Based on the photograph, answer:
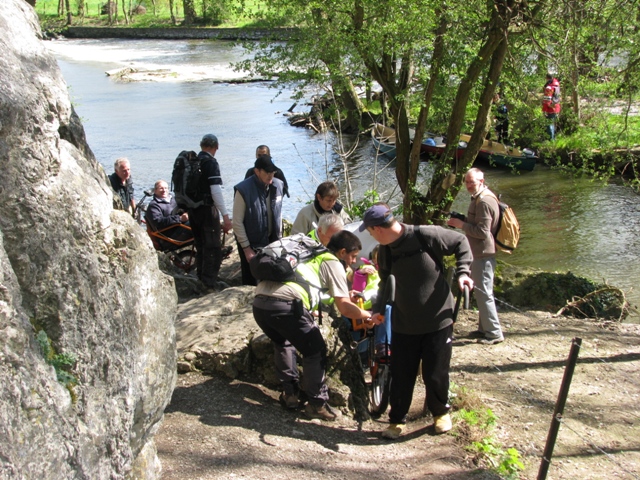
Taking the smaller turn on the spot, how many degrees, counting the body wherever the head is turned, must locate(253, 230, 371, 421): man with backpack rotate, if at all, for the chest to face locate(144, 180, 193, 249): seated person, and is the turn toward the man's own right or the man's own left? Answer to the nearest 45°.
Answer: approximately 90° to the man's own left

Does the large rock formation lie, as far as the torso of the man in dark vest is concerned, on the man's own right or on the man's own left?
on the man's own right

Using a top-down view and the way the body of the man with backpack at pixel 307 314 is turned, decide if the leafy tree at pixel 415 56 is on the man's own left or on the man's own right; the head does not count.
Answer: on the man's own left

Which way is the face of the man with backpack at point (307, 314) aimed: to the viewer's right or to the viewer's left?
to the viewer's right

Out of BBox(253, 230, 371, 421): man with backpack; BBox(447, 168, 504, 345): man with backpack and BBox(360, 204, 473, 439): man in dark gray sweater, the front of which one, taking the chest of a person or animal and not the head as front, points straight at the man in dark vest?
BBox(447, 168, 504, 345): man with backpack

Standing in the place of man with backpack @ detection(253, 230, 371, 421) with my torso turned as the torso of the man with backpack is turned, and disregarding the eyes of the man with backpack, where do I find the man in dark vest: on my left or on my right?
on my left

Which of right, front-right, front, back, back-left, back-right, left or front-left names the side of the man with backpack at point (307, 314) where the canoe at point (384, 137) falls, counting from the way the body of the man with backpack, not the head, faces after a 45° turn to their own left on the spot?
front-left
